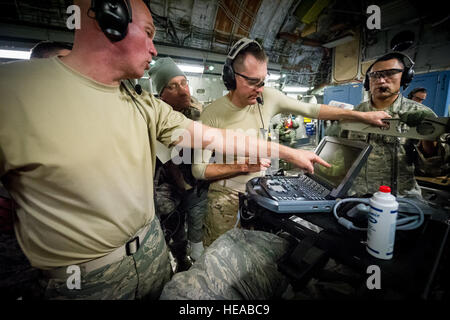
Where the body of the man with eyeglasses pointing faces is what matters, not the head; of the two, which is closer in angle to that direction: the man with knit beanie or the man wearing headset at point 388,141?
the man wearing headset

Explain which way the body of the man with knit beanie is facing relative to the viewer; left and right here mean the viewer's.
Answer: facing the viewer and to the right of the viewer

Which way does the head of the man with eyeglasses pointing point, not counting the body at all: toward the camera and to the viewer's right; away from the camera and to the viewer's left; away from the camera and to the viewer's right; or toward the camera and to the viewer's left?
toward the camera and to the viewer's right

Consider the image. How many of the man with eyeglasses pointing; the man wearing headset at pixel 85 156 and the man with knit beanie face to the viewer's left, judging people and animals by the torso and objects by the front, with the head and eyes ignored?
0

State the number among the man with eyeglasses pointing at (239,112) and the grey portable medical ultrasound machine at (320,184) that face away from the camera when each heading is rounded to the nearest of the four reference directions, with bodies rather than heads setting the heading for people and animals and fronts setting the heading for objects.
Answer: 0

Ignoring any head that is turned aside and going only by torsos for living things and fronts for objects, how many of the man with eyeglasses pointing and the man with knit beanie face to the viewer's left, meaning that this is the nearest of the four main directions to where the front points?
0

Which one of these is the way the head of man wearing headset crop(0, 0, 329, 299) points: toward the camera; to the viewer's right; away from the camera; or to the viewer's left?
to the viewer's right

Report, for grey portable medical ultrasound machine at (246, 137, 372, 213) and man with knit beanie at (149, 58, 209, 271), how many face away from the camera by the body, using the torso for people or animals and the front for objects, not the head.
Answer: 0

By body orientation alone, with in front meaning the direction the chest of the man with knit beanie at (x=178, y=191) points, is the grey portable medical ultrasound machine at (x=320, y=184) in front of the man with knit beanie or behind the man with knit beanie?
in front

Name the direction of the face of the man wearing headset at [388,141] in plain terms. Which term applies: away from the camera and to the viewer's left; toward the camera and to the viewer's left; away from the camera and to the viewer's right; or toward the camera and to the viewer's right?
toward the camera and to the viewer's left

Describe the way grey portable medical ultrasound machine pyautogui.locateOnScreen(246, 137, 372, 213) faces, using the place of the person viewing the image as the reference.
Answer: facing the viewer and to the left of the viewer
